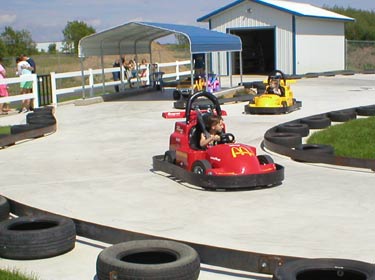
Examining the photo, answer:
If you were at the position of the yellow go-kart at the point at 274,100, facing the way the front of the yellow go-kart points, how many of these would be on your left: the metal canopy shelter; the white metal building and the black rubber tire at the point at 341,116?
1

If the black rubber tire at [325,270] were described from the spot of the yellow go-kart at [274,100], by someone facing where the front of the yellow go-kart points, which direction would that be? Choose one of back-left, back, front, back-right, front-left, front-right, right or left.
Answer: front-left

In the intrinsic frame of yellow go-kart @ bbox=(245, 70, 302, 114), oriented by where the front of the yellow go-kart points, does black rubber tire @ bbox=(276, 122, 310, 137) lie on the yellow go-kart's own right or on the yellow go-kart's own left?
on the yellow go-kart's own left

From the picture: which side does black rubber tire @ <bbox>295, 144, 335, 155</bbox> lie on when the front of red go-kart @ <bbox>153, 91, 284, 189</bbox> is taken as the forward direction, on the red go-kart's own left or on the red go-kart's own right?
on the red go-kart's own left

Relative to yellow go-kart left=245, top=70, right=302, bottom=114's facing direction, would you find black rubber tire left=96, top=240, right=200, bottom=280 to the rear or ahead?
ahead

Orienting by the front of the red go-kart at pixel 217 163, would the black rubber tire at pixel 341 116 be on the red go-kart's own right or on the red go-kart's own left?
on the red go-kart's own left

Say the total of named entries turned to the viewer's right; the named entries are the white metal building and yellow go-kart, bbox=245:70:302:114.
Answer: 0

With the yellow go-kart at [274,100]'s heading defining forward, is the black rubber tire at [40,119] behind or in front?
in front

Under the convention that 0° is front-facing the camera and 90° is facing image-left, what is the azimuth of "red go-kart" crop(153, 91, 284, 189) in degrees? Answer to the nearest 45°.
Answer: approximately 315°

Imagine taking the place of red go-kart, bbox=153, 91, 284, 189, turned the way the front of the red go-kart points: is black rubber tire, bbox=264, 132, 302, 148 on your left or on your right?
on your left

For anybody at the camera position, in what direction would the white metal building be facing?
facing the viewer and to the left of the viewer

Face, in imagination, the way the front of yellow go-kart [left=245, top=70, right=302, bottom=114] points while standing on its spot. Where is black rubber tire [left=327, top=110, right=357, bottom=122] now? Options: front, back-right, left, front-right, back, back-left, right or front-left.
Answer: left

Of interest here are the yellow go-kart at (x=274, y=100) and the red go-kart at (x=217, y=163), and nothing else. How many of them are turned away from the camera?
0

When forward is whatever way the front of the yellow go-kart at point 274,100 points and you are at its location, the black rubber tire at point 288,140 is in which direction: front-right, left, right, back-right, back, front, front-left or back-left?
front-left
